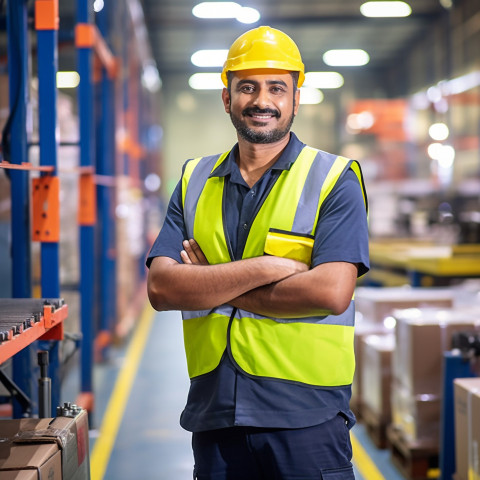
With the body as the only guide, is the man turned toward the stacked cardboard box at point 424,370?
no

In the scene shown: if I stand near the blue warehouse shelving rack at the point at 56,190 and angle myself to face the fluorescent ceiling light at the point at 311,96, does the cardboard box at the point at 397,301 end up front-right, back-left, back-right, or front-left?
front-right

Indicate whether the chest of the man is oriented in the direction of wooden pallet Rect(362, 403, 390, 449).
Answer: no

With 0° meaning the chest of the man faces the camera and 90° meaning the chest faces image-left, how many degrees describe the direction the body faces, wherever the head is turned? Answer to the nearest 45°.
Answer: approximately 45°

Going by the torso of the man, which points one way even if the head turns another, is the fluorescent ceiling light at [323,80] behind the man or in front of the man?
behind

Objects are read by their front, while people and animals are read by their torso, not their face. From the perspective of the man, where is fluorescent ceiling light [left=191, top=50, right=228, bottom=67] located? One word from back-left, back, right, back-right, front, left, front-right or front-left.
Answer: back-right

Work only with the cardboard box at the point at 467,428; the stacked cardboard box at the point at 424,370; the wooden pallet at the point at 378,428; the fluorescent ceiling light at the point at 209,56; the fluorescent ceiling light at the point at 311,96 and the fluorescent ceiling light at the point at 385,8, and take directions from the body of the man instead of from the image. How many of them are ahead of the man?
0

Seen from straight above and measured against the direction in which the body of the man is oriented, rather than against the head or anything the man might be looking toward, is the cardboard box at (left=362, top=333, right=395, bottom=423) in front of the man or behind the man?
behind

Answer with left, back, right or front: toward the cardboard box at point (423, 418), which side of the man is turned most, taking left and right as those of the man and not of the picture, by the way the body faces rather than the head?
back

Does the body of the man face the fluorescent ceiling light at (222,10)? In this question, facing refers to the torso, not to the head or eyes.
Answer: no

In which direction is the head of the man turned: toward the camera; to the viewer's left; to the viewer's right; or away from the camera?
toward the camera

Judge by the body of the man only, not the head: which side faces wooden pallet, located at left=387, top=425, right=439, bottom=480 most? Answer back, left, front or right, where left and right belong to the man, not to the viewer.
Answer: back

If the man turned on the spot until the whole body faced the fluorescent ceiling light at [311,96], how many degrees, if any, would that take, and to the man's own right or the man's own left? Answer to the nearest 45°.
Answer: approximately 135° to the man's own right

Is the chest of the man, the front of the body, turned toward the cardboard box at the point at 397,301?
no
